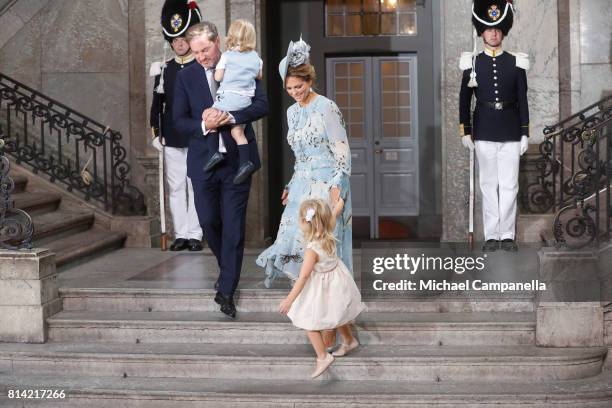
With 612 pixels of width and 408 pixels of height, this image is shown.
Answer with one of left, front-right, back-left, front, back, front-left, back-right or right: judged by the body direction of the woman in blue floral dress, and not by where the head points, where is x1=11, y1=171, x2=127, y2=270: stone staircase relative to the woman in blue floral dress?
right

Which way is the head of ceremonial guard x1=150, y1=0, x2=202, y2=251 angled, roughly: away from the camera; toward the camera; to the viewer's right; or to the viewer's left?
toward the camera

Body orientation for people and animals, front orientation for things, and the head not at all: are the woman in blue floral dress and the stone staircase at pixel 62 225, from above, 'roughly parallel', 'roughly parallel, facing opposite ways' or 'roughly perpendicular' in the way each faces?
roughly perpendicular

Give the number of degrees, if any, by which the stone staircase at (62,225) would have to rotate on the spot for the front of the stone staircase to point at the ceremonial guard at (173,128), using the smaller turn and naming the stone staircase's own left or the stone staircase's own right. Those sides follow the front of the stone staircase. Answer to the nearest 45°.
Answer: approximately 45° to the stone staircase's own left

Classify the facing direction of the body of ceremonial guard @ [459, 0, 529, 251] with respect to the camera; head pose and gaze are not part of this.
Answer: toward the camera

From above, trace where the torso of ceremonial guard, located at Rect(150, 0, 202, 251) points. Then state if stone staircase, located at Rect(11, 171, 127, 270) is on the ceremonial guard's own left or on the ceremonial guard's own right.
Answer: on the ceremonial guard's own right

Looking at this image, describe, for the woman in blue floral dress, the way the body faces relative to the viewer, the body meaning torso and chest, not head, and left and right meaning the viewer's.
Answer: facing the viewer and to the left of the viewer

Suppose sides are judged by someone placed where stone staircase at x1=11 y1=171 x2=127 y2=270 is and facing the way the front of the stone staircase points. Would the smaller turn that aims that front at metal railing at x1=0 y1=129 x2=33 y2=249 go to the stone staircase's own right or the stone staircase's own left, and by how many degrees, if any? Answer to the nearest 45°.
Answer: approximately 45° to the stone staircase's own right

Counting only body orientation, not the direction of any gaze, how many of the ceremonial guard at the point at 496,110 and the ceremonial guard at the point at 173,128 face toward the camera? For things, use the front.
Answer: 2

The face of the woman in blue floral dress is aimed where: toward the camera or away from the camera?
toward the camera

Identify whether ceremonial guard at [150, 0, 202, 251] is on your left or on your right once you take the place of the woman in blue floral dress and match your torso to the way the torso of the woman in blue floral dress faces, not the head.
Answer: on your right

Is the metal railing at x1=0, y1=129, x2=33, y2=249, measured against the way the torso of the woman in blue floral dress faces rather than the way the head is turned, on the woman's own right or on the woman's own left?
on the woman's own right

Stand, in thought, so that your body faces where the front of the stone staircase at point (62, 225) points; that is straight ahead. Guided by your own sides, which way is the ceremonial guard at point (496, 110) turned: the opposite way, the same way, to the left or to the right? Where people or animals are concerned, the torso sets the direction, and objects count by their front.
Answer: to the right

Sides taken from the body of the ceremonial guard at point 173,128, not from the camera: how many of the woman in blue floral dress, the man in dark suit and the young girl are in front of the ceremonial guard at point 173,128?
3

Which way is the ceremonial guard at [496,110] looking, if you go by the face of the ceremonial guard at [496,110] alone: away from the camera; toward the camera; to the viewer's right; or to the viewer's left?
toward the camera
